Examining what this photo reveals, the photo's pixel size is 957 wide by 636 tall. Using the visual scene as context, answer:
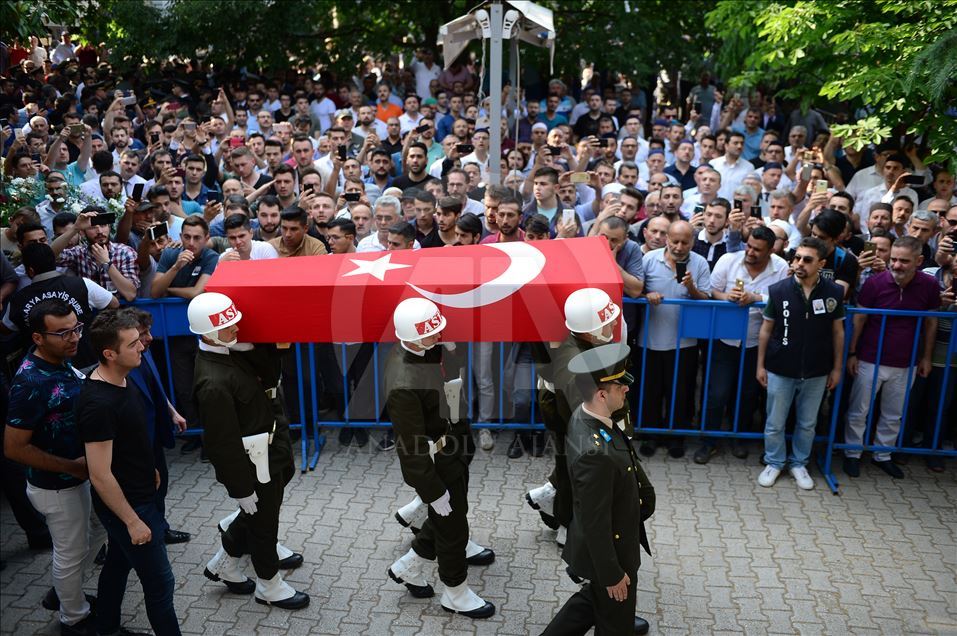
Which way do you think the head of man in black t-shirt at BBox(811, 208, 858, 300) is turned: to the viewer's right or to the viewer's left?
to the viewer's left

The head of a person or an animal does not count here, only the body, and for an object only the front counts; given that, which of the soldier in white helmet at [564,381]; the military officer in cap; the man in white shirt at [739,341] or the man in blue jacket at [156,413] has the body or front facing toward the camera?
the man in white shirt

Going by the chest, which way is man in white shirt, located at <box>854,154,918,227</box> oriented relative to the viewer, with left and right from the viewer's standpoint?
facing the viewer

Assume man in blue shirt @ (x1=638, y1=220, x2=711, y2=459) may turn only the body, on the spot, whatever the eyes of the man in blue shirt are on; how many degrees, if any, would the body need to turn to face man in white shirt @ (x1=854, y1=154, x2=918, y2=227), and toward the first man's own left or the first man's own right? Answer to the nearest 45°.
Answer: approximately 135° to the first man's own left

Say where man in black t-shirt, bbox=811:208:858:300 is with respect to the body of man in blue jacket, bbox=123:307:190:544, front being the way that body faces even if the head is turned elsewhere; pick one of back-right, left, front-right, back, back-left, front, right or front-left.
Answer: front

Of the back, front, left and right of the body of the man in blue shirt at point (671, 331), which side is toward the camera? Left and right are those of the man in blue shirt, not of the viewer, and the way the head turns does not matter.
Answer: front

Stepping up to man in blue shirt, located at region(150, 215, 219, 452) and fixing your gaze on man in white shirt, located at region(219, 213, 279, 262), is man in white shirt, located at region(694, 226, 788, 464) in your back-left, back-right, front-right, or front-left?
front-right

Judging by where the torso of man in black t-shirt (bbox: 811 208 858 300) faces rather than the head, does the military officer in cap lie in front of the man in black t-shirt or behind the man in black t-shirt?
in front

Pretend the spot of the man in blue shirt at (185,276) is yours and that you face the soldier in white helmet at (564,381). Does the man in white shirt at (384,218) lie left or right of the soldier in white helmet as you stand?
left

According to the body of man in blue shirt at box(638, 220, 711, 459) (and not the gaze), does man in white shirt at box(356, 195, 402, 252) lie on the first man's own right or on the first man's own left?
on the first man's own right

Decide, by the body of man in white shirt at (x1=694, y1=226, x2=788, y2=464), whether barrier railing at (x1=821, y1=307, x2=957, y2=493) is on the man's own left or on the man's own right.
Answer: on the man's own left

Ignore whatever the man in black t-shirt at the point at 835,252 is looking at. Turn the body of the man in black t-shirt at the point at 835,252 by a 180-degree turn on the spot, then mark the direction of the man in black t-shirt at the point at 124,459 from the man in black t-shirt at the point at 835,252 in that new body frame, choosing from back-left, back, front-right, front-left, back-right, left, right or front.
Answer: back

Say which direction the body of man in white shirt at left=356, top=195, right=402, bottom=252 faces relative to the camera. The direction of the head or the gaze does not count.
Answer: toward the camera

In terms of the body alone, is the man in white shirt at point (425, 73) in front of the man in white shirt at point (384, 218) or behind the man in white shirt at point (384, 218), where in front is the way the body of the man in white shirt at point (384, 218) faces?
behind

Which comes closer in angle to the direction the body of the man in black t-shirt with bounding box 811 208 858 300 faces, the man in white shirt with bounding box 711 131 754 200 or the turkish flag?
the turkish flag
